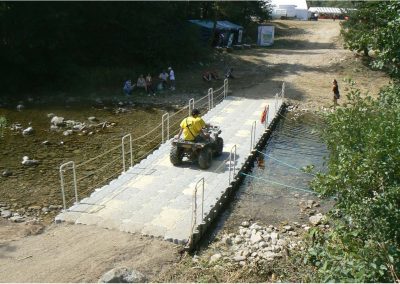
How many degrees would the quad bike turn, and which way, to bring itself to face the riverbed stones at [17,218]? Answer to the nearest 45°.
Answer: approximately 180°

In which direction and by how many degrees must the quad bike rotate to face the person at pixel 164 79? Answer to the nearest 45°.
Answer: approximately 45° to its left

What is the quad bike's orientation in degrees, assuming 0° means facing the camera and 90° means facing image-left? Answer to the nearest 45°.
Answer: approximately 225°

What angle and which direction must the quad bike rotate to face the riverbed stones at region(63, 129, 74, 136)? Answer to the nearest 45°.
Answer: approximately 90° to its left

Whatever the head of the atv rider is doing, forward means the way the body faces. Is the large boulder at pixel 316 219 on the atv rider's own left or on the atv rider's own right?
on the atv rider's own right

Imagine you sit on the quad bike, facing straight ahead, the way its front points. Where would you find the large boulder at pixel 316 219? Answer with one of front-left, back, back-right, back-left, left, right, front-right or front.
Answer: right

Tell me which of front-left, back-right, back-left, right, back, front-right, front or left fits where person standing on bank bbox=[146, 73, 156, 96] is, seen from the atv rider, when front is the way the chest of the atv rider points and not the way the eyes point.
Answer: front-left

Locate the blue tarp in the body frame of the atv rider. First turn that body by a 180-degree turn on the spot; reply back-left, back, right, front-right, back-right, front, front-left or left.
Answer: back-right

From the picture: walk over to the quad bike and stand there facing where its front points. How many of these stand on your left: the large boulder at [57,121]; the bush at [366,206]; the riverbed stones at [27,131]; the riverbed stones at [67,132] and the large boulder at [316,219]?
3

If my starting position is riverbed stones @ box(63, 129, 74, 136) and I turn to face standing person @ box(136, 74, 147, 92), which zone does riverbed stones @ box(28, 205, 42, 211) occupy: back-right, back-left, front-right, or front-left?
back-right

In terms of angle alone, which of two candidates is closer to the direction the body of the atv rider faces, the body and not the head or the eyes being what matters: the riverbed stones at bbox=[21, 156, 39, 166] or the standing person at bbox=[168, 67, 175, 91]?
the standing person

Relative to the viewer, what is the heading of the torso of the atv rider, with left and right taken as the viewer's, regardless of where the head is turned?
facing away from the viewer and to the right of the viewer

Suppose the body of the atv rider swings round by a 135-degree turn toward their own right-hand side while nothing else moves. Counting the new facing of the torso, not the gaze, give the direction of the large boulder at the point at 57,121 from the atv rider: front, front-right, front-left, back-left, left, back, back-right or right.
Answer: back-right

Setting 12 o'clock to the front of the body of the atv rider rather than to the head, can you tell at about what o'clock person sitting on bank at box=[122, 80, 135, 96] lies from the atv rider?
The person sitting on bank is roughly at 10 o'clock from the atv rider.

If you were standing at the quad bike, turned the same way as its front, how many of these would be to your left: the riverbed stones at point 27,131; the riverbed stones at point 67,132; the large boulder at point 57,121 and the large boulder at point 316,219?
3
